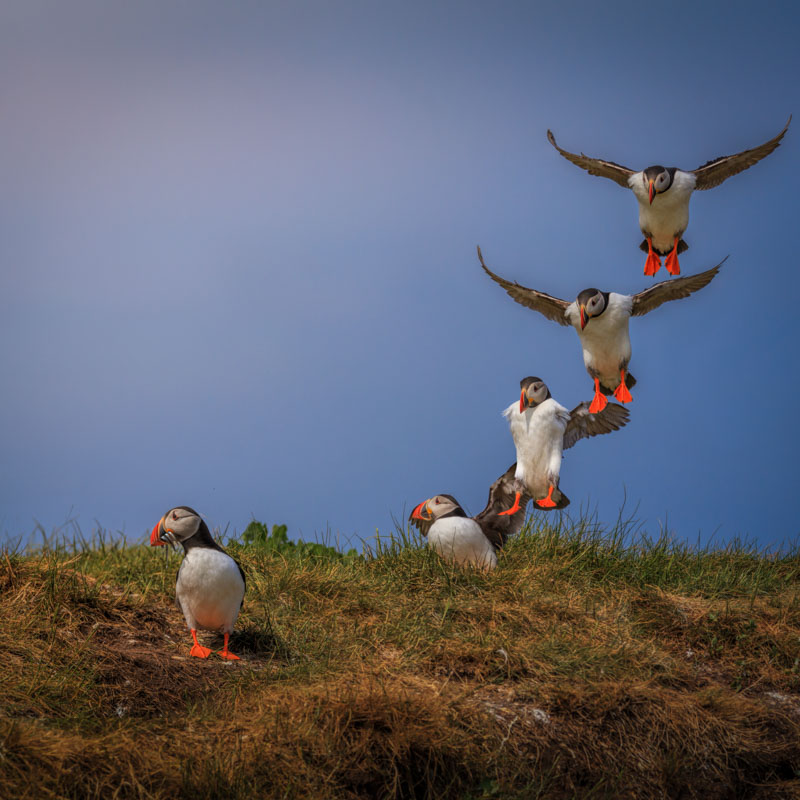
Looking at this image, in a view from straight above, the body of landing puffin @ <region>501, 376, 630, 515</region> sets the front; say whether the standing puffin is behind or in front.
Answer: in front

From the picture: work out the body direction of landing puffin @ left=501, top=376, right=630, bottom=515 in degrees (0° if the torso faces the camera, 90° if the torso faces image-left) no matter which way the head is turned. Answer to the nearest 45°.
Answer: approximately 45°

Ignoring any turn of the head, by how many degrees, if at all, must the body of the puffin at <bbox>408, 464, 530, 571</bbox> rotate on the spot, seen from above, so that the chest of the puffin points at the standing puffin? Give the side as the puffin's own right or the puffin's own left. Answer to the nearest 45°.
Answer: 0° — it already faces it
